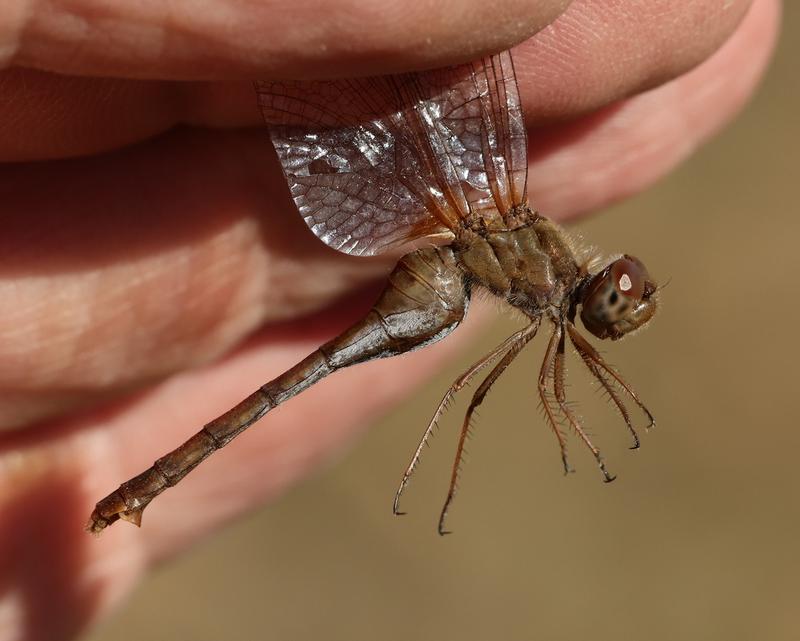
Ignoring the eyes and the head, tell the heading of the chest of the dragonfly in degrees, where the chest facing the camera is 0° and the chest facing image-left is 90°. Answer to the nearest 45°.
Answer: approximately 270°
